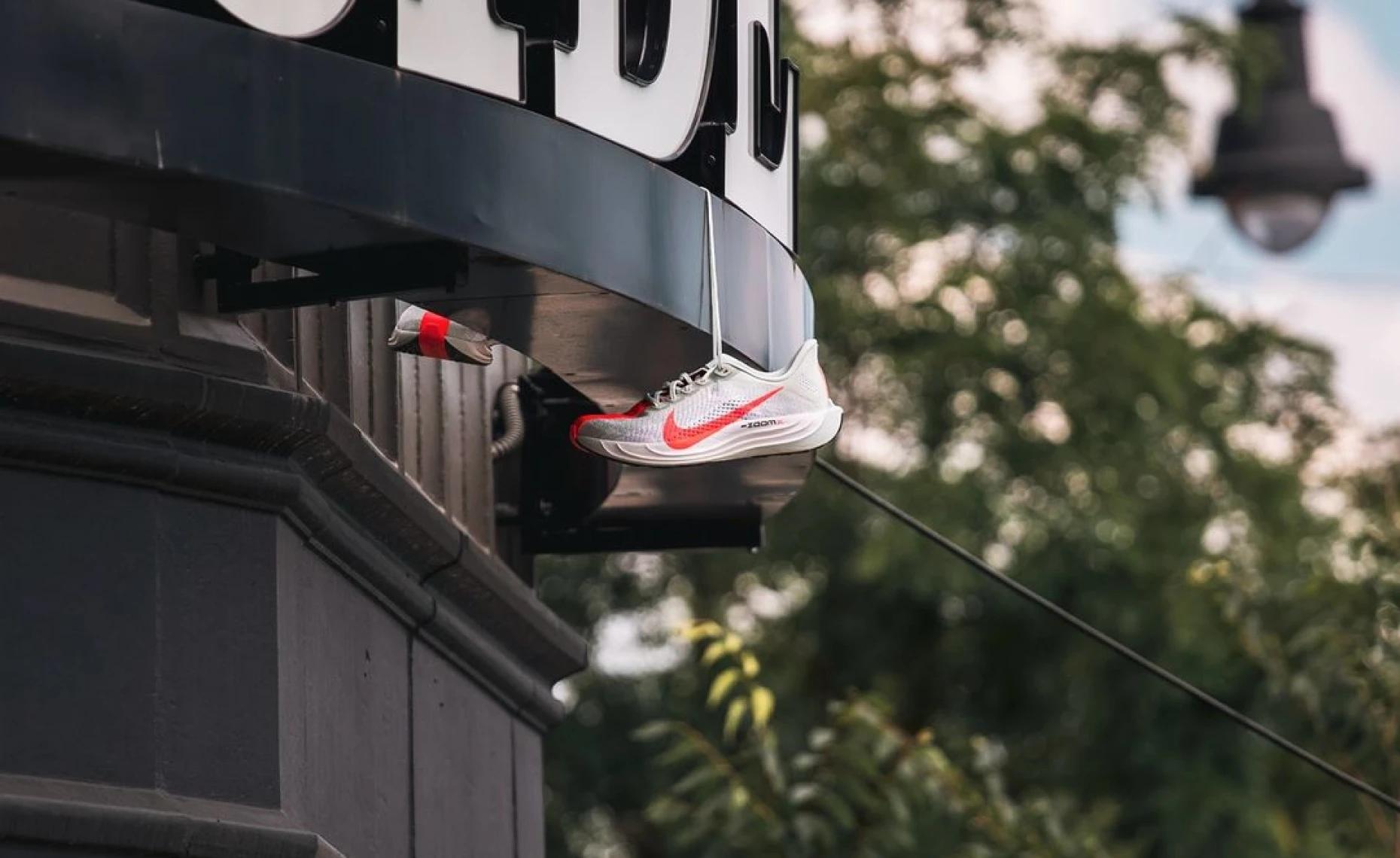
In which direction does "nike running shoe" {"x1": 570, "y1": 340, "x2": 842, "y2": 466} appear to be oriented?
to the viewer's left

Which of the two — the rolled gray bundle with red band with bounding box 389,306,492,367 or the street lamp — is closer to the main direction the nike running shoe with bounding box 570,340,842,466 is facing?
the rolled gray bundle with red band

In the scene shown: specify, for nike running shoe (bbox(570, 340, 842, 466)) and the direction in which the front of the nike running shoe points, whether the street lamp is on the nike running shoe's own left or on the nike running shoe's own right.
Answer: on the nike running shoe's own right

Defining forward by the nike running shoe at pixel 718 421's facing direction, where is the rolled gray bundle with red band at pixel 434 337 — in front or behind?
in front
